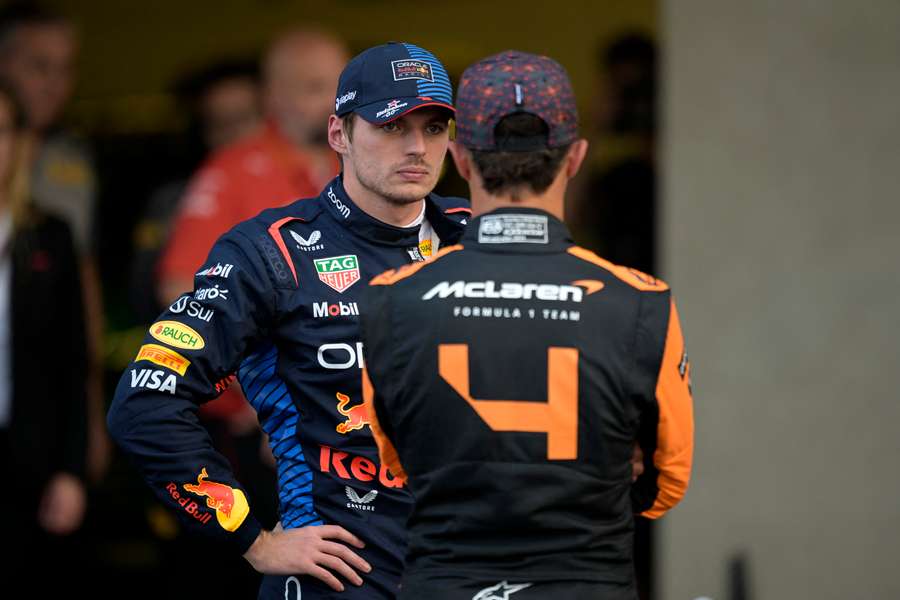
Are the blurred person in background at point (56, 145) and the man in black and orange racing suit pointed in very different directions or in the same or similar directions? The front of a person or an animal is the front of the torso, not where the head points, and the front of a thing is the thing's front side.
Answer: very different directions

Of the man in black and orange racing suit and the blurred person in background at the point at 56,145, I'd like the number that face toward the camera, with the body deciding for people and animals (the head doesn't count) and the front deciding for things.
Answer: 1

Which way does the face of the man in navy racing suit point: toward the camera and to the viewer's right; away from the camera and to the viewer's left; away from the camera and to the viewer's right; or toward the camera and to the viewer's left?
toward the camera and to the viewer's right

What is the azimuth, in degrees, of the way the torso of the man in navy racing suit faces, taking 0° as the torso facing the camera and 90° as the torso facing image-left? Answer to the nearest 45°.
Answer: approximately 315°

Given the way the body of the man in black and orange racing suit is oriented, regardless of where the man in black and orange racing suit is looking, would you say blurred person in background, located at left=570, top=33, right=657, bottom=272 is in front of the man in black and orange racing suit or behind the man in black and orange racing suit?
in front

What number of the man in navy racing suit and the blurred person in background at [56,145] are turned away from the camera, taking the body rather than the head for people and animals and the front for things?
0

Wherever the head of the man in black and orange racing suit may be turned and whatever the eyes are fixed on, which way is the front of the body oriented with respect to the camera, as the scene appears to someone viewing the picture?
away from the camera
